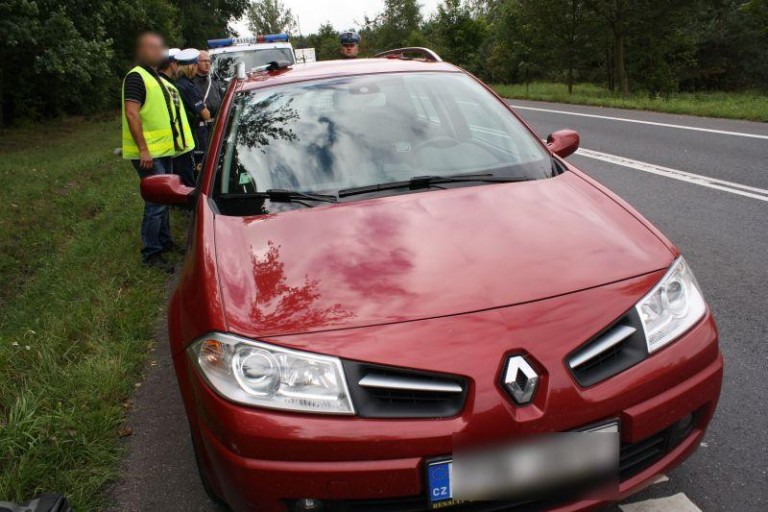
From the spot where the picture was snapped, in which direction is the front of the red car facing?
facing the viewer and to the right of the viewer

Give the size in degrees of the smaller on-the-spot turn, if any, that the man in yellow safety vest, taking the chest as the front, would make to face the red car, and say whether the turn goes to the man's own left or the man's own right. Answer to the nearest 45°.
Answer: approximately 45° to the man's own right

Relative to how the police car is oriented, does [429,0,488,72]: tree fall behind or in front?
behind

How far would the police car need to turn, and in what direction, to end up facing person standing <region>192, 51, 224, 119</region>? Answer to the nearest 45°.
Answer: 0° — it already faces them

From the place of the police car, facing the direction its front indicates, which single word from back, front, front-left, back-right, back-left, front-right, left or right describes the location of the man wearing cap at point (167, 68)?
front

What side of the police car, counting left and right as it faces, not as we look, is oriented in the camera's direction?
front

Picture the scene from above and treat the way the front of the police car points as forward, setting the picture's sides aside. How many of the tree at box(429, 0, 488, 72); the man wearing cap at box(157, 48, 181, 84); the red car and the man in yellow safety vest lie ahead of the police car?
3

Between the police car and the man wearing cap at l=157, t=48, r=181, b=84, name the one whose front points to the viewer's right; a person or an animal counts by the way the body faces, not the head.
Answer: the man wearing cap

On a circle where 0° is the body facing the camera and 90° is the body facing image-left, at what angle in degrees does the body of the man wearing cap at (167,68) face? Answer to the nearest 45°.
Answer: approximately 270°
